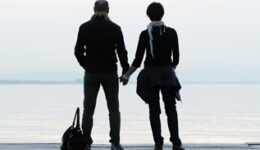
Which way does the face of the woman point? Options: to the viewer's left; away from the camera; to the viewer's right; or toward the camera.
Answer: away from the camera

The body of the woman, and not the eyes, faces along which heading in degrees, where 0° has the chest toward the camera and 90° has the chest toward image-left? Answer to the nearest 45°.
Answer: approximately 180°

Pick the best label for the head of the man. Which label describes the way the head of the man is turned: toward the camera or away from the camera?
away from the camera

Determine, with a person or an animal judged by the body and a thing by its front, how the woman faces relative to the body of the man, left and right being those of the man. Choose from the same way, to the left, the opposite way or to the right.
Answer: the same way

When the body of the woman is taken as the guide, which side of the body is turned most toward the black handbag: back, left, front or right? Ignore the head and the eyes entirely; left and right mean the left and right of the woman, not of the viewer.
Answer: left

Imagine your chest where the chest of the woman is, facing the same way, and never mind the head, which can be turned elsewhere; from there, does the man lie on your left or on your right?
on your left

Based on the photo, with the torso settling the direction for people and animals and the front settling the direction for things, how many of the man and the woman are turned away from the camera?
2

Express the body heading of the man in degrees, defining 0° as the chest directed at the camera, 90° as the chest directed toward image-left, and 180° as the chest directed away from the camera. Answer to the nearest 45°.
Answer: approximately 180°

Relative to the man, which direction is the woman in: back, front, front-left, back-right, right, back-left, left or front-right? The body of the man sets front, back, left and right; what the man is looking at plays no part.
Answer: right
